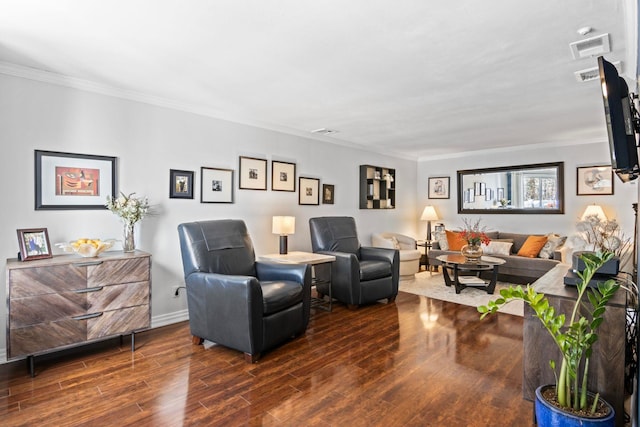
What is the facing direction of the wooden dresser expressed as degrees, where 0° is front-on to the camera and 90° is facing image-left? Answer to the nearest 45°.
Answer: approximately 315°

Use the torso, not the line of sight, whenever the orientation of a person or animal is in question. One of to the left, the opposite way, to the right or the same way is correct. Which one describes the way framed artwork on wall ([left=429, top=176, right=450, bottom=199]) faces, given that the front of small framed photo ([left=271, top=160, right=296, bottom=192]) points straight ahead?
to the right

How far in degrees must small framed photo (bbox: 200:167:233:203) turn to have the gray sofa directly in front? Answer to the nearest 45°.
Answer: approximately 45° to its left

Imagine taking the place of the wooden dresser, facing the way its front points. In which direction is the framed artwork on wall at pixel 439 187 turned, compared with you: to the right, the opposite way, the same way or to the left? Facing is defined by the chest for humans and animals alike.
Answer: to the right

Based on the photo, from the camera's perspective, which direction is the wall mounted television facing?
to the viewer's left

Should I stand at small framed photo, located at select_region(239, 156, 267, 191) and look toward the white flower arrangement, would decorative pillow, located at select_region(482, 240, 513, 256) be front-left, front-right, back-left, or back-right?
back-left

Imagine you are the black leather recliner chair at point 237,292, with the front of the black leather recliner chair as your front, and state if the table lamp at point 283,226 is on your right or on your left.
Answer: on your left
